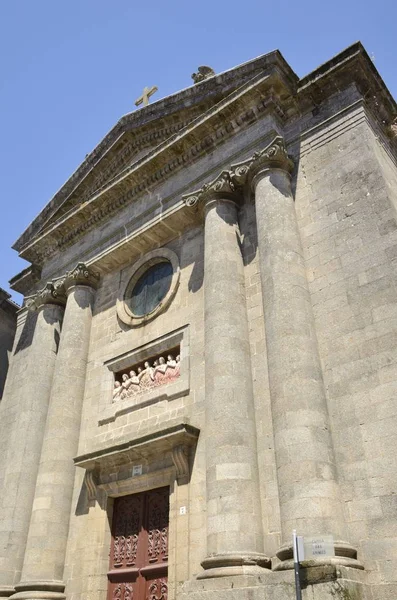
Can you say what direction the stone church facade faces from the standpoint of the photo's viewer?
facing the viewer and to the left of the viewer
